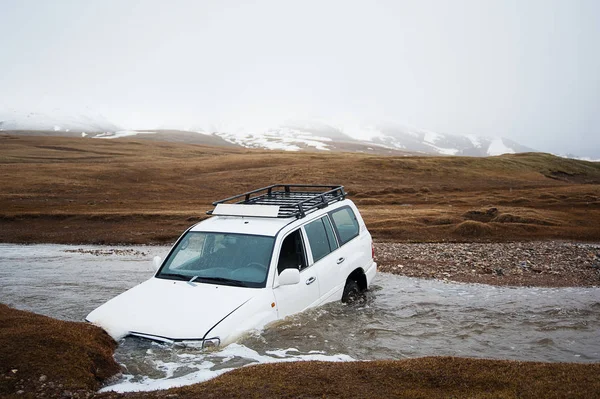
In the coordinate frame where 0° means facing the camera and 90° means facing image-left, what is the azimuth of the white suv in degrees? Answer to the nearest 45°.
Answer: approximately 45°
